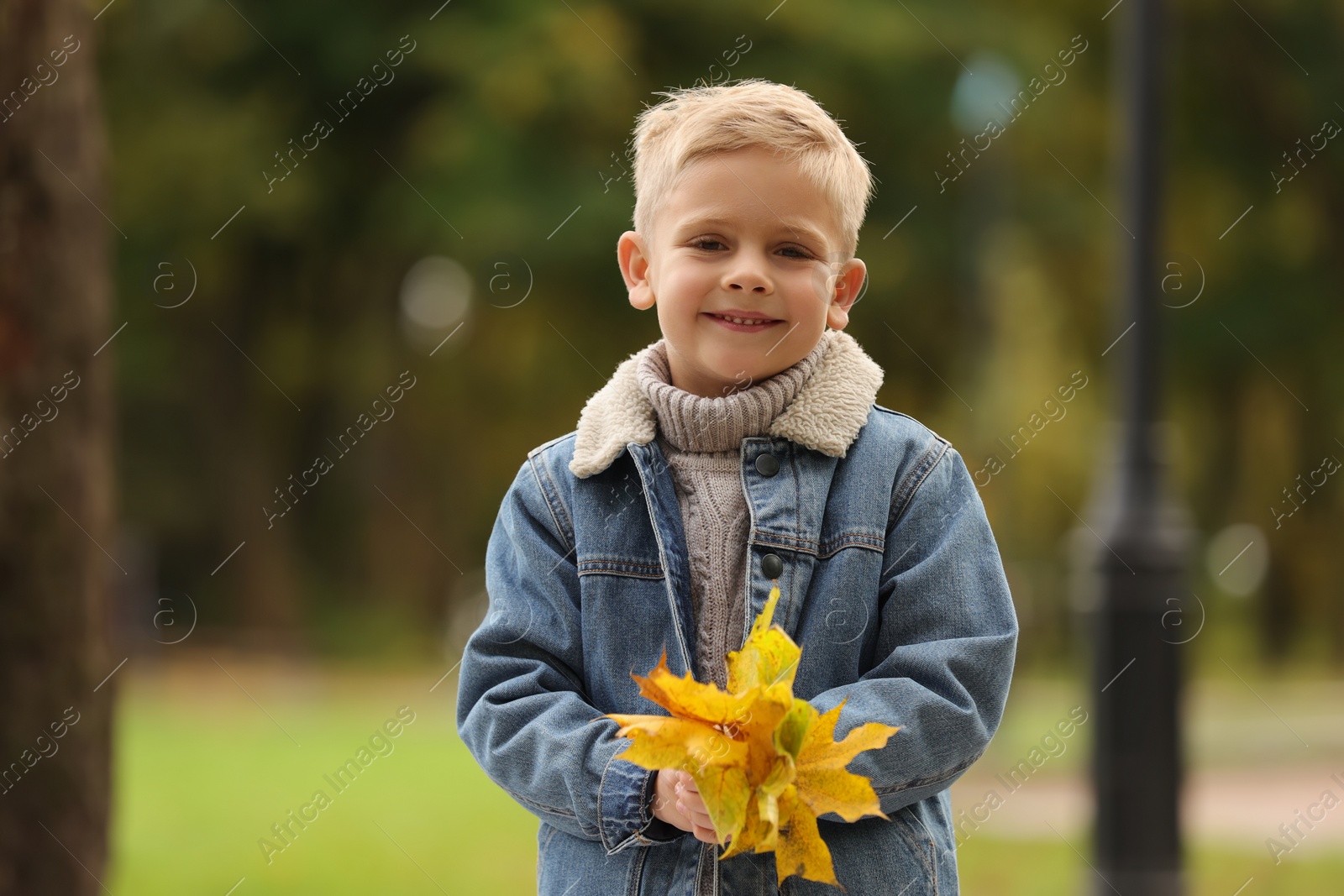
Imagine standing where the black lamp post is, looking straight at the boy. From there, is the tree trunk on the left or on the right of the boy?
right

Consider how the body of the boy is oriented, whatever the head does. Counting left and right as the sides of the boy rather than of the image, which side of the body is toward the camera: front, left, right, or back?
front

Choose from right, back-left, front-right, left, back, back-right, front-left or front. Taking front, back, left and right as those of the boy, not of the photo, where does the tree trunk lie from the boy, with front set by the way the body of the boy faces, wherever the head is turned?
back-right

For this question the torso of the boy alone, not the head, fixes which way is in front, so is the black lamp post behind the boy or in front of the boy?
behind
